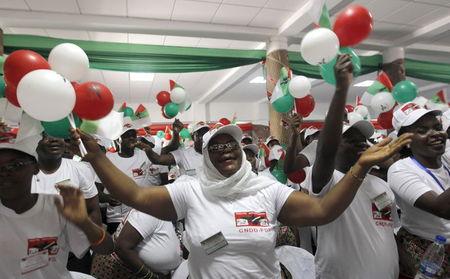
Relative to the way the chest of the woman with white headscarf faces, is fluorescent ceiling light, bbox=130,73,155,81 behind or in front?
behind

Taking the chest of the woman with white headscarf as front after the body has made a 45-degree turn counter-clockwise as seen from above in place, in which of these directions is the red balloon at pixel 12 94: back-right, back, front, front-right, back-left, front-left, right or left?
back-right

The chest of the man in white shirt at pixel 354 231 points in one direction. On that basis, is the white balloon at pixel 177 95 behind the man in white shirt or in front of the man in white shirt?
behind

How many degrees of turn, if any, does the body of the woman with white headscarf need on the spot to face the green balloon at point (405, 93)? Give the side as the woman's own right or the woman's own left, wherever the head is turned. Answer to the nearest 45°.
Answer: approximately 135° to the woman's own left

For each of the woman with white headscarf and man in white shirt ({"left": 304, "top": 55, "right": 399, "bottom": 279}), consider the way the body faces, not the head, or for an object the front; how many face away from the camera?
0

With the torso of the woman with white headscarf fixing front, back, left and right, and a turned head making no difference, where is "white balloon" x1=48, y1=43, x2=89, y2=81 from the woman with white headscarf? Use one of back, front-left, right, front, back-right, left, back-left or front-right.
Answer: right

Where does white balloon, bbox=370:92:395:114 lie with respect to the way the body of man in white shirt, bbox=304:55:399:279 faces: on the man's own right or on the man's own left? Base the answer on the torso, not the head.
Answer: on the man's own left

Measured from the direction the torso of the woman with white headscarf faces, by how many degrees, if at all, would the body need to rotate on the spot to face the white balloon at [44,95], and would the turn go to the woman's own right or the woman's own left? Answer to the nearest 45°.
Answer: approximately 90° to the woman's own right
